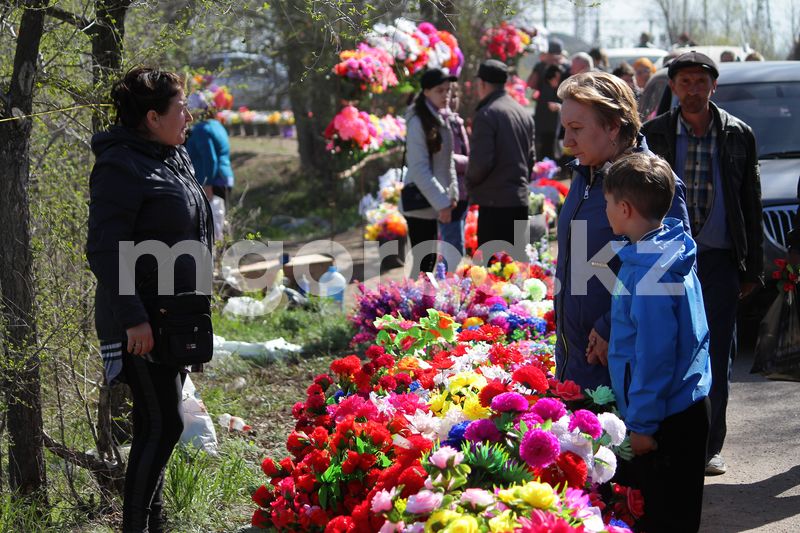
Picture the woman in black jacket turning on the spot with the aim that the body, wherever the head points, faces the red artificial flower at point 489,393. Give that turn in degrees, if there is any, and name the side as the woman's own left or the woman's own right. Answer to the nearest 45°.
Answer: approximately 45° to the woman's own right

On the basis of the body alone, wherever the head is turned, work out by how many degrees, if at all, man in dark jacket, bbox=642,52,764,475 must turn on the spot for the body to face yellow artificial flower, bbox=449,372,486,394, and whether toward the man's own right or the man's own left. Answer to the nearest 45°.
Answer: approximately 45° to the man's own right

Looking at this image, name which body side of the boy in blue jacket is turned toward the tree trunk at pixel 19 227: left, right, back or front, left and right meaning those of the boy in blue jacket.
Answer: front

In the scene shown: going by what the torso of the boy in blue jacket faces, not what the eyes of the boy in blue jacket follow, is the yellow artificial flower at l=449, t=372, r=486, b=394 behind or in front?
in front

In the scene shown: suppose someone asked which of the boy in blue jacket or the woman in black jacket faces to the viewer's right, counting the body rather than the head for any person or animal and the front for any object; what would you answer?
the woman in black jacket

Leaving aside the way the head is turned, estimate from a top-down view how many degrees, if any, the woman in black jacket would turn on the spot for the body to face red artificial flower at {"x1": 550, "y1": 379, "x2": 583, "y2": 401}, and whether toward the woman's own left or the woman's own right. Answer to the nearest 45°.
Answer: approximately 45° to the woman's own right

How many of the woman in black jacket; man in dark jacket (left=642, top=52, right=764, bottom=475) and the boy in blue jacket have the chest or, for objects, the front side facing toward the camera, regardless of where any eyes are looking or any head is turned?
1

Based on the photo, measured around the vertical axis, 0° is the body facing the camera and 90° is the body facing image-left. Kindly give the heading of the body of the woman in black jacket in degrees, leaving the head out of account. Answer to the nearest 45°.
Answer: approximately 270°

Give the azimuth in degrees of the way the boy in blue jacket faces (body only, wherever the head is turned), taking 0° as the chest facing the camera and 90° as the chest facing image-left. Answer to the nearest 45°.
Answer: approximately 90°

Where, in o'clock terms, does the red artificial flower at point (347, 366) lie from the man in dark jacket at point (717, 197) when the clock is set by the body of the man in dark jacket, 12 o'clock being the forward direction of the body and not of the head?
The red artificial flower is roughly at 2 o'clock from the man in dark jacket.

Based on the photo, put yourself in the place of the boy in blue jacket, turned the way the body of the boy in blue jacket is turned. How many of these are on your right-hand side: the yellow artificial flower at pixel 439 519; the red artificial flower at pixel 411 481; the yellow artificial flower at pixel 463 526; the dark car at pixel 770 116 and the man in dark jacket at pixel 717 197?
2

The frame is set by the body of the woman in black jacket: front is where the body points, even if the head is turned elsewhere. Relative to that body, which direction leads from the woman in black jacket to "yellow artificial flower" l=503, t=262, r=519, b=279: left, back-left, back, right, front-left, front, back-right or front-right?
front-left

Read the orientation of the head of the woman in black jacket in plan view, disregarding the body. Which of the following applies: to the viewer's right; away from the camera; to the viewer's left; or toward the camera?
to the viewer's right
